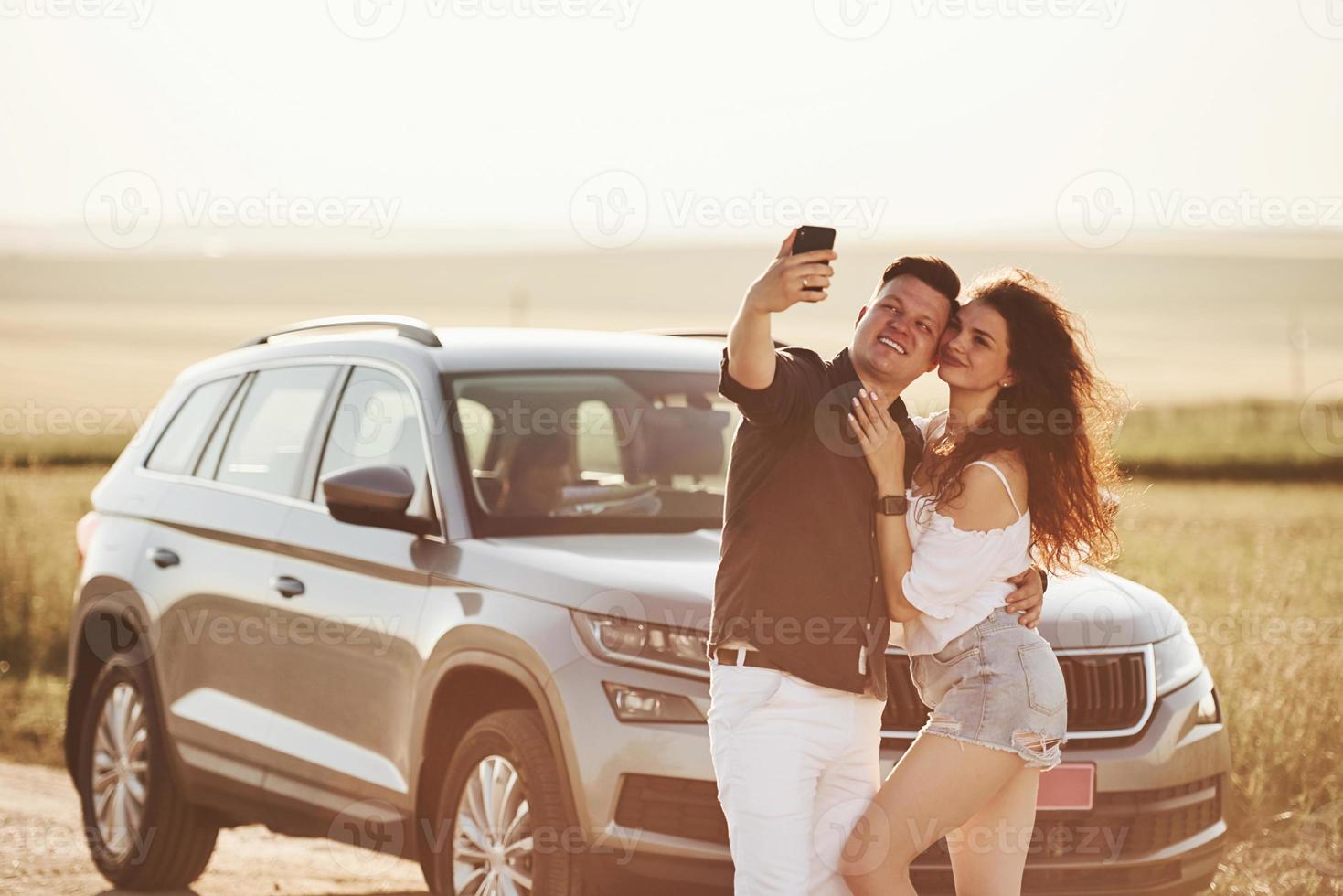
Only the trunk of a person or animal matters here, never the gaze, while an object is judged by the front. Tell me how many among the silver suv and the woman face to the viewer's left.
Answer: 1

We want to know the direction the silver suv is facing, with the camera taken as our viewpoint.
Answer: facing the viewer and to the right of the viewer

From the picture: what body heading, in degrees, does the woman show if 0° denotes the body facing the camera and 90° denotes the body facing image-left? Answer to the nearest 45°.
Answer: approximately 90°

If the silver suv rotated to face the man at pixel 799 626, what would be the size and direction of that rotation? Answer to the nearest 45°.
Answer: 0° — it already faces them

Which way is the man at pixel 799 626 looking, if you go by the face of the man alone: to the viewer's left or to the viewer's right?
to the viewer's left
